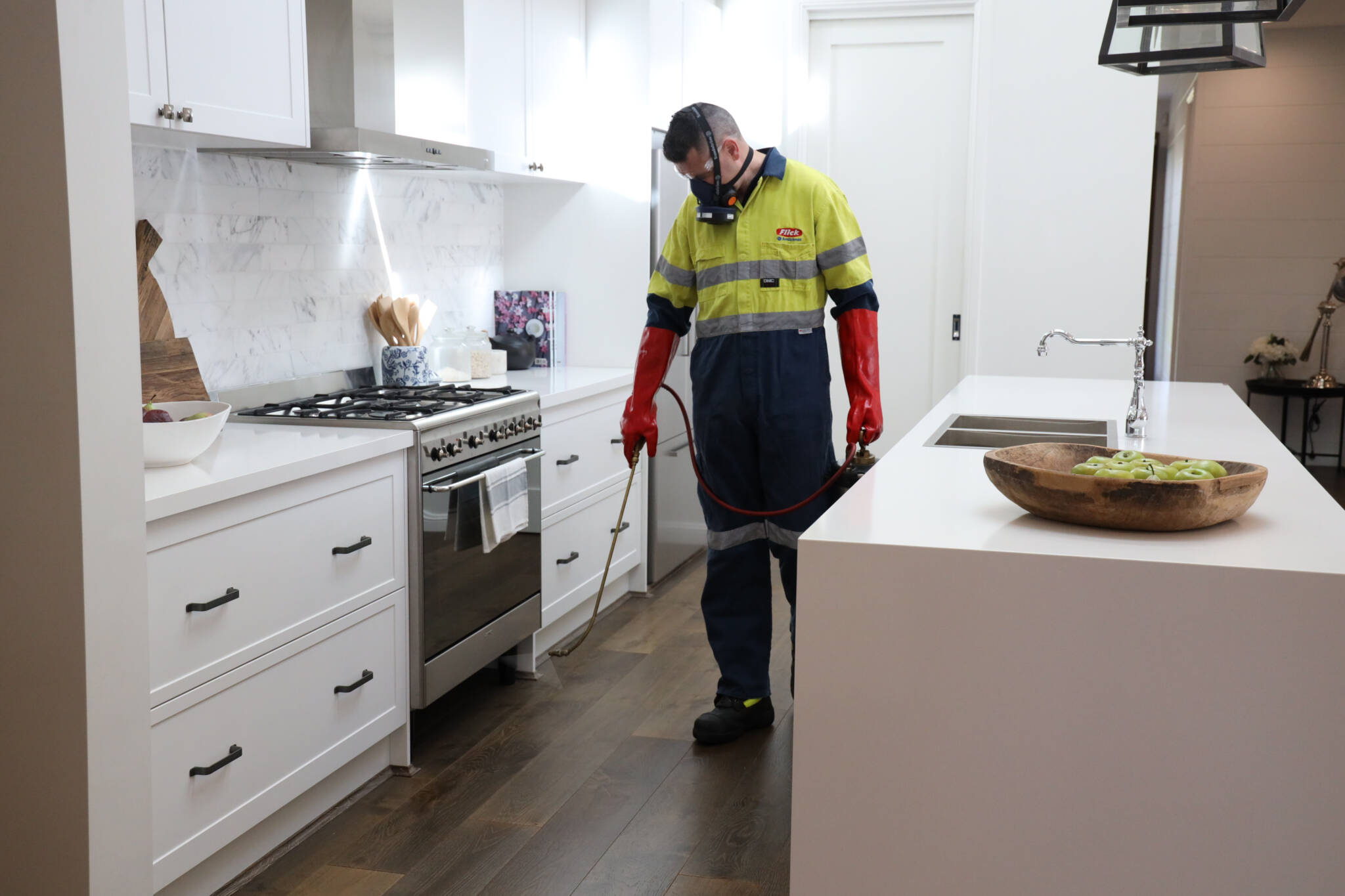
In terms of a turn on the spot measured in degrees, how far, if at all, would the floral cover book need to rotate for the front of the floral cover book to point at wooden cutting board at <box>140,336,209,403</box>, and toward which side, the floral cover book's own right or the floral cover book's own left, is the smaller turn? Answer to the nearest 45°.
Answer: approximately 45° to the floral cover book's own right

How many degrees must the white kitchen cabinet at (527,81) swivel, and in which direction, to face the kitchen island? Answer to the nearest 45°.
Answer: approximately 45° to its right

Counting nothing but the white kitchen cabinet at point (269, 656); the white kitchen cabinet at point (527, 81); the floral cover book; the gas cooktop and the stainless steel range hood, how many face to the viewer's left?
0

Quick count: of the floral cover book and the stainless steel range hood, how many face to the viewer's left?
0

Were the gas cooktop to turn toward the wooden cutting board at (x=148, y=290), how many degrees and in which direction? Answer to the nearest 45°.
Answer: approximately 90° to its right

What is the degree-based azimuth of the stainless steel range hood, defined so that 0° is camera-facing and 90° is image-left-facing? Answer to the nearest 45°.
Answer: approximately 315°

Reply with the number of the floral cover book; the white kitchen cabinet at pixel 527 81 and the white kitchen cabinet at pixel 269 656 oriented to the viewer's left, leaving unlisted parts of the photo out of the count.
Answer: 0

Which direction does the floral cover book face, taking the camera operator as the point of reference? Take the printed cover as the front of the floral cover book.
facing the viewer

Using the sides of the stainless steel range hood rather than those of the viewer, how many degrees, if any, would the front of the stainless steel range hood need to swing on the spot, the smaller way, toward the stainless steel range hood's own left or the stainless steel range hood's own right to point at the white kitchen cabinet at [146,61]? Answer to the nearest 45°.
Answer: approximately 90° to the stainless steel range hood's own right

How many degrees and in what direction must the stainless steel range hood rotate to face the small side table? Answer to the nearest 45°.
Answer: approximately 90° to its left

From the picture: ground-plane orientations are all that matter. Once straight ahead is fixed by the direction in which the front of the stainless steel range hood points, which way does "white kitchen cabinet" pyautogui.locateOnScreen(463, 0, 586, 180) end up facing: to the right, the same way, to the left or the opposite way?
the same way

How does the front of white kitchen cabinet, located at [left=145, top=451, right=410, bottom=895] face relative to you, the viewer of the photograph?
facing the viewer and to the right of the viewer

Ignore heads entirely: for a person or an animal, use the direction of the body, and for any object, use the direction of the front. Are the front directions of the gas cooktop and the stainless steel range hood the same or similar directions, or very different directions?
same or similar directions

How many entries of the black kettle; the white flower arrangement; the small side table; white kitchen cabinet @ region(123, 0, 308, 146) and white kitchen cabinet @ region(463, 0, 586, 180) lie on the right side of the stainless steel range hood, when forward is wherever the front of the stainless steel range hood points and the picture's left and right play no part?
1

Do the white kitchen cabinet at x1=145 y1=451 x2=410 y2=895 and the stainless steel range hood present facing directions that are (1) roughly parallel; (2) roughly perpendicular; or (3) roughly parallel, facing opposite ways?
roughly parallel

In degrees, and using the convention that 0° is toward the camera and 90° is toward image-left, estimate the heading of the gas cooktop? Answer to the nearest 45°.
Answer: approximately 315°
